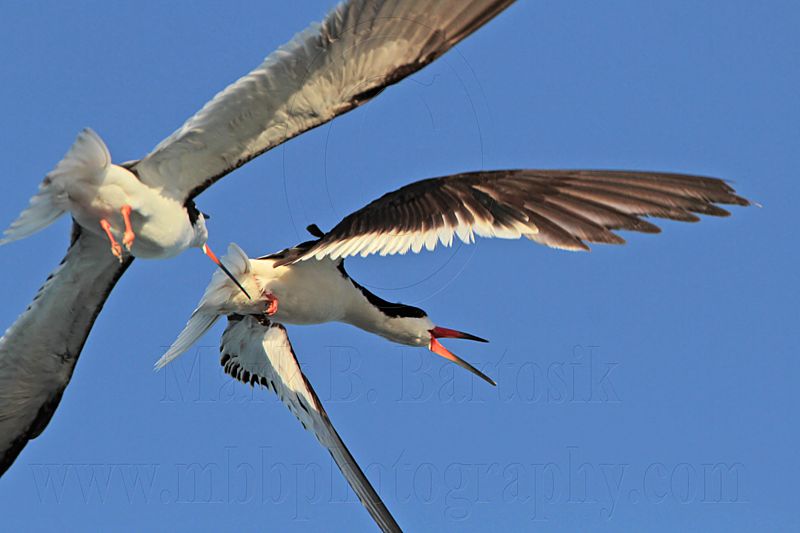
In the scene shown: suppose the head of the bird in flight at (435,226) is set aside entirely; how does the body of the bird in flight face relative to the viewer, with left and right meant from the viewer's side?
facing to the right of the viewer

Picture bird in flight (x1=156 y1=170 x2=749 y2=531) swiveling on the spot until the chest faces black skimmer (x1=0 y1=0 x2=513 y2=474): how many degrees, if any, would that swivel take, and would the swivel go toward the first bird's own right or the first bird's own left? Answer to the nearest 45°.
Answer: approximately 135° to the first bird's own right
